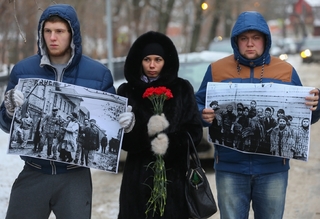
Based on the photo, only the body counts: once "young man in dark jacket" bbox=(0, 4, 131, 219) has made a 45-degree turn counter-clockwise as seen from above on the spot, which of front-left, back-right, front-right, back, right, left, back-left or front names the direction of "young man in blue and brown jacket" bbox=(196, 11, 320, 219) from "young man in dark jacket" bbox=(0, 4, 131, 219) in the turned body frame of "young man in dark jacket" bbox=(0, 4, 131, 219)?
front-left

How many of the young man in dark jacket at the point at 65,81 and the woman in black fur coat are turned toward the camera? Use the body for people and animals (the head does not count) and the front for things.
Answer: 2

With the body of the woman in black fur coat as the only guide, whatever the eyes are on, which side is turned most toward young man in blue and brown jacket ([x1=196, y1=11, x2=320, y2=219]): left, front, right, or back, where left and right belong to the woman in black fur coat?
left

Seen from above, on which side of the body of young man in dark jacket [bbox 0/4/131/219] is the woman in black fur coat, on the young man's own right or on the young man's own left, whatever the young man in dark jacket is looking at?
on the young man's own left

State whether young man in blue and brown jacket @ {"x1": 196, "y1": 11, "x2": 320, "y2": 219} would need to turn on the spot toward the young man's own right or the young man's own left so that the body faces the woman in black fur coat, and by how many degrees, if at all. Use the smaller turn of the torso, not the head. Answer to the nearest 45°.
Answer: approximately 90° to the young man's own right

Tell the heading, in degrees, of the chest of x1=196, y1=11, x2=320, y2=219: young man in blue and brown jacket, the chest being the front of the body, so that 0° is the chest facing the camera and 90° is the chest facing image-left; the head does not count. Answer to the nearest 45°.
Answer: approximately 0°

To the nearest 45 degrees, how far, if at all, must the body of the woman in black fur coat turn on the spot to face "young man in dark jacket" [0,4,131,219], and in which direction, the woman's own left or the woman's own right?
approximately 90° to the woman's own right
